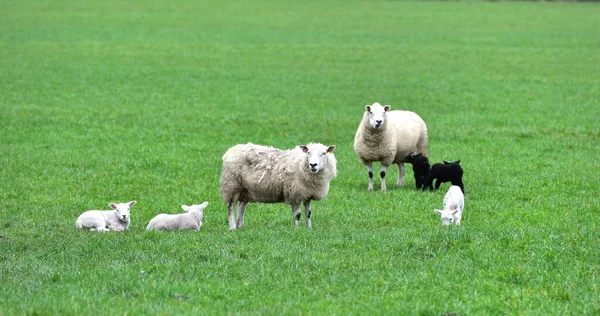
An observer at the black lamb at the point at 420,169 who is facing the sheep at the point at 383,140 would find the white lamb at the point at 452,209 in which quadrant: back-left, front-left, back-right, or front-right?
back-left

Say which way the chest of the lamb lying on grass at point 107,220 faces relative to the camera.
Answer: to the viewer's right

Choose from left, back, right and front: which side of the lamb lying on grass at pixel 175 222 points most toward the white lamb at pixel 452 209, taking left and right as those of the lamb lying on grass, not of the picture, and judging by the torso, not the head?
front

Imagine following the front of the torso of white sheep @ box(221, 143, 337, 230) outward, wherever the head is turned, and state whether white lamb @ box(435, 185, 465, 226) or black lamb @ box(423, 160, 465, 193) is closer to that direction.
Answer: the white lamb

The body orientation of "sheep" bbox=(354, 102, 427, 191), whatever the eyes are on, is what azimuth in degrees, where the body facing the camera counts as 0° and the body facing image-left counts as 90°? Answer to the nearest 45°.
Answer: approximately 45°

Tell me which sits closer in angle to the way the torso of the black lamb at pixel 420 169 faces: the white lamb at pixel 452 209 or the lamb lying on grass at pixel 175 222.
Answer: the lamb lying on grass

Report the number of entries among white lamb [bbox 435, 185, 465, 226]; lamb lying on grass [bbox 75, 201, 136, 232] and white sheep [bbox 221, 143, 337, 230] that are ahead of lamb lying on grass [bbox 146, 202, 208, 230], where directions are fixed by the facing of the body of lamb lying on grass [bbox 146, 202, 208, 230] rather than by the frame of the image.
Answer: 2

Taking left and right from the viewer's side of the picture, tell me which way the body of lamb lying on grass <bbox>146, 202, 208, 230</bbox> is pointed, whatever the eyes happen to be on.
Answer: facing to the right of the viewer

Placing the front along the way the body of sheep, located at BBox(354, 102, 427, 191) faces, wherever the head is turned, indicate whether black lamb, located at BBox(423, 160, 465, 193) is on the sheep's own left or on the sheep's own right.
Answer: on the sheep's own left

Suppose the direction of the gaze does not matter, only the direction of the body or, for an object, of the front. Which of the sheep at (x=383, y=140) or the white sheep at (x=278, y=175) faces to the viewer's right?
the white sheep

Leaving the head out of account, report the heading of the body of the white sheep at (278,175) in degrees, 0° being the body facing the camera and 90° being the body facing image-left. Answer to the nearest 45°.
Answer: approximately 270°
